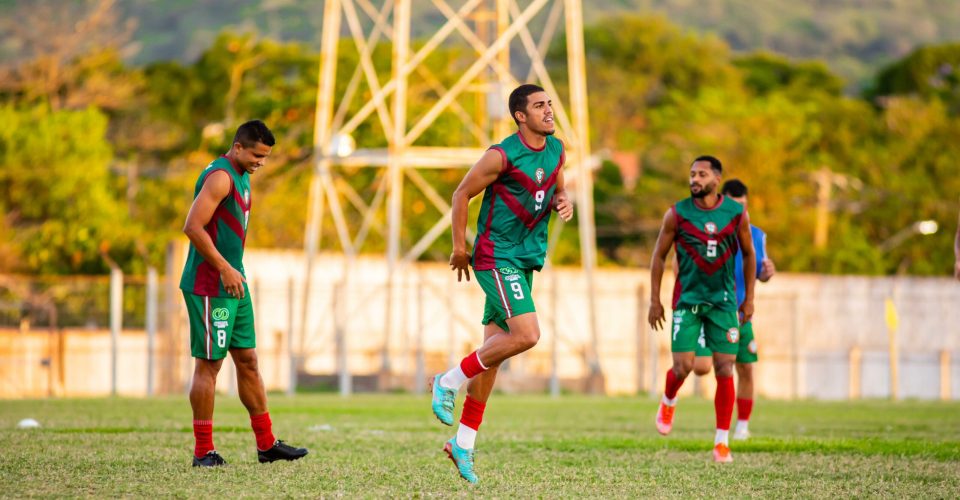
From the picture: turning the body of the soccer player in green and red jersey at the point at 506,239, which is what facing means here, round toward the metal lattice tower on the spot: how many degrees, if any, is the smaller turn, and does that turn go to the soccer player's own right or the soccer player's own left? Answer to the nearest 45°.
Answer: approximately 135° to the soccer player's own left

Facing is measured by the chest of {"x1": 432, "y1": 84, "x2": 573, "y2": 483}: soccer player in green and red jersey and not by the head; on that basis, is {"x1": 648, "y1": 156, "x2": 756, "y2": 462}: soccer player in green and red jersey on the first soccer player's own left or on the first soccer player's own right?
on the first soccer player's own left

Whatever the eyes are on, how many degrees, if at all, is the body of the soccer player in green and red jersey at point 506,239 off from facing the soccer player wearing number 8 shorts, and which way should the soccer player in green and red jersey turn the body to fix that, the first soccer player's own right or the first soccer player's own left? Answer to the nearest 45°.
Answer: approximately 135° to the first soccer player's own right

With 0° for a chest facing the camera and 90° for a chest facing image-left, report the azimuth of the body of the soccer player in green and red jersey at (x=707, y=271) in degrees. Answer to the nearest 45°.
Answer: approximately 0°

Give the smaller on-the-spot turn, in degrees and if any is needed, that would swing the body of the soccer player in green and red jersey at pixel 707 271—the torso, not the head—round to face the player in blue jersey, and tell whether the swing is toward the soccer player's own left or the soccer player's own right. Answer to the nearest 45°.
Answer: approximately 180°

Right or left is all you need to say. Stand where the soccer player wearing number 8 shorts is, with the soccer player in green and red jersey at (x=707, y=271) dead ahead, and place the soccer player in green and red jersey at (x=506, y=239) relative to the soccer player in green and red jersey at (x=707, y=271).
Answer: right

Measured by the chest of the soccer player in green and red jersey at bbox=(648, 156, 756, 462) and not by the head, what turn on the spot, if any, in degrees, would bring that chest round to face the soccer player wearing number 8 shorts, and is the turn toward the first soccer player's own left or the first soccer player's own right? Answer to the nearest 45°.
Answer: approximately 45° to the first soccer player's own right

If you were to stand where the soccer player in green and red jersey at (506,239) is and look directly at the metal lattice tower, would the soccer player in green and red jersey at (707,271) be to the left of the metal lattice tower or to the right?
right

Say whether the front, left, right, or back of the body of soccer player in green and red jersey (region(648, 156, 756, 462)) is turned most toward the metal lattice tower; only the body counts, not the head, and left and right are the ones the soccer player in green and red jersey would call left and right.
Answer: back
